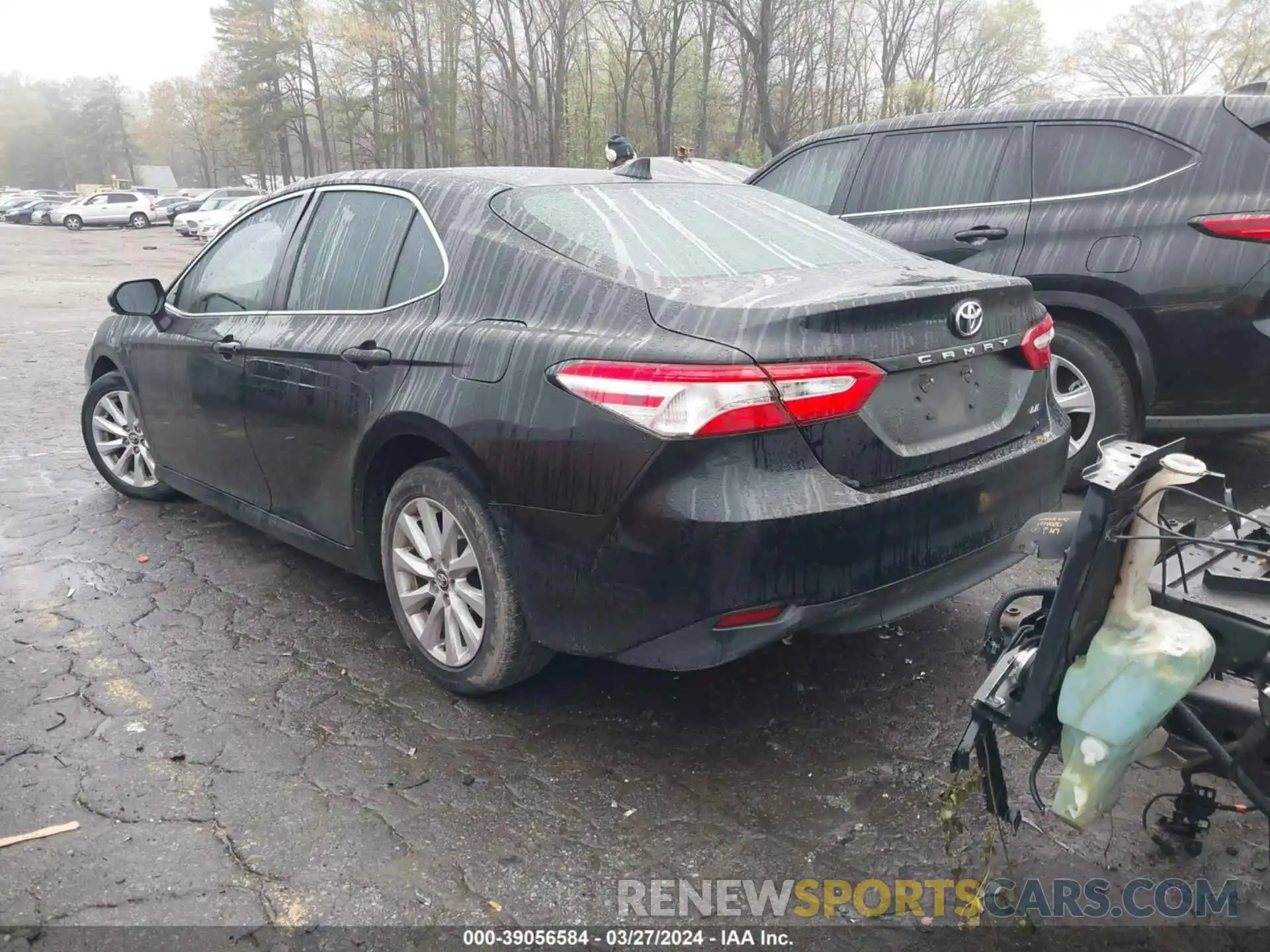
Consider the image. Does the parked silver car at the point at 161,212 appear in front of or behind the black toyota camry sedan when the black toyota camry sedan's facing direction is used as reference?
in front

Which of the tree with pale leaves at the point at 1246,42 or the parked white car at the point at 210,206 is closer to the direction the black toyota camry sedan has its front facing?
the parked white car

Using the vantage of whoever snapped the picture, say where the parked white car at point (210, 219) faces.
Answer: facing the viewer and to the left of the viewer

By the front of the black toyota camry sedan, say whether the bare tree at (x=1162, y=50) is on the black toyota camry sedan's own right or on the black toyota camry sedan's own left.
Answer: on the black toyota camry sedan's own right

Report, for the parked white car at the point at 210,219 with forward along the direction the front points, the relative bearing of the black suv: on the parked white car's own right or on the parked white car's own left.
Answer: on the parked white car's own left

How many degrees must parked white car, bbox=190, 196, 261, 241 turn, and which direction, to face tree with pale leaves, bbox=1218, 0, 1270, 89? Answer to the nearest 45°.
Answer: approximately 135° to its left

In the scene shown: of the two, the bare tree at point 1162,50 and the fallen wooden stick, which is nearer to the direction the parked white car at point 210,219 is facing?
the fallen wooden stick

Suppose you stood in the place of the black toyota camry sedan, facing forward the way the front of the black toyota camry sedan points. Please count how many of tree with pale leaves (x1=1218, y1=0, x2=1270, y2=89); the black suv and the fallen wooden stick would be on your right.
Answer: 2

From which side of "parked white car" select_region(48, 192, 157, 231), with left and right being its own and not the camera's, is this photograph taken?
left

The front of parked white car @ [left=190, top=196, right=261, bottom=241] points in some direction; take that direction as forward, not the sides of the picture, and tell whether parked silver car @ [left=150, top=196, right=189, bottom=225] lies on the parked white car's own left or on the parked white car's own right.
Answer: on the parked white car's own right

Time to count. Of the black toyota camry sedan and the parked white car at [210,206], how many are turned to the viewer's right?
0

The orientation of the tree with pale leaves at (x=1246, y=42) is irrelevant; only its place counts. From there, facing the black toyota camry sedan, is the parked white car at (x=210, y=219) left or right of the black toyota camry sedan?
right

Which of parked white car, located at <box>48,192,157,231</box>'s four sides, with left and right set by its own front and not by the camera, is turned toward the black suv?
left

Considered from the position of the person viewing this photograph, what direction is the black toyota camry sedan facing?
facing away from the viewer and to the left of the viewer

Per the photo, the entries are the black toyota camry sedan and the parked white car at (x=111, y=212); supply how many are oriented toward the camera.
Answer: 0
